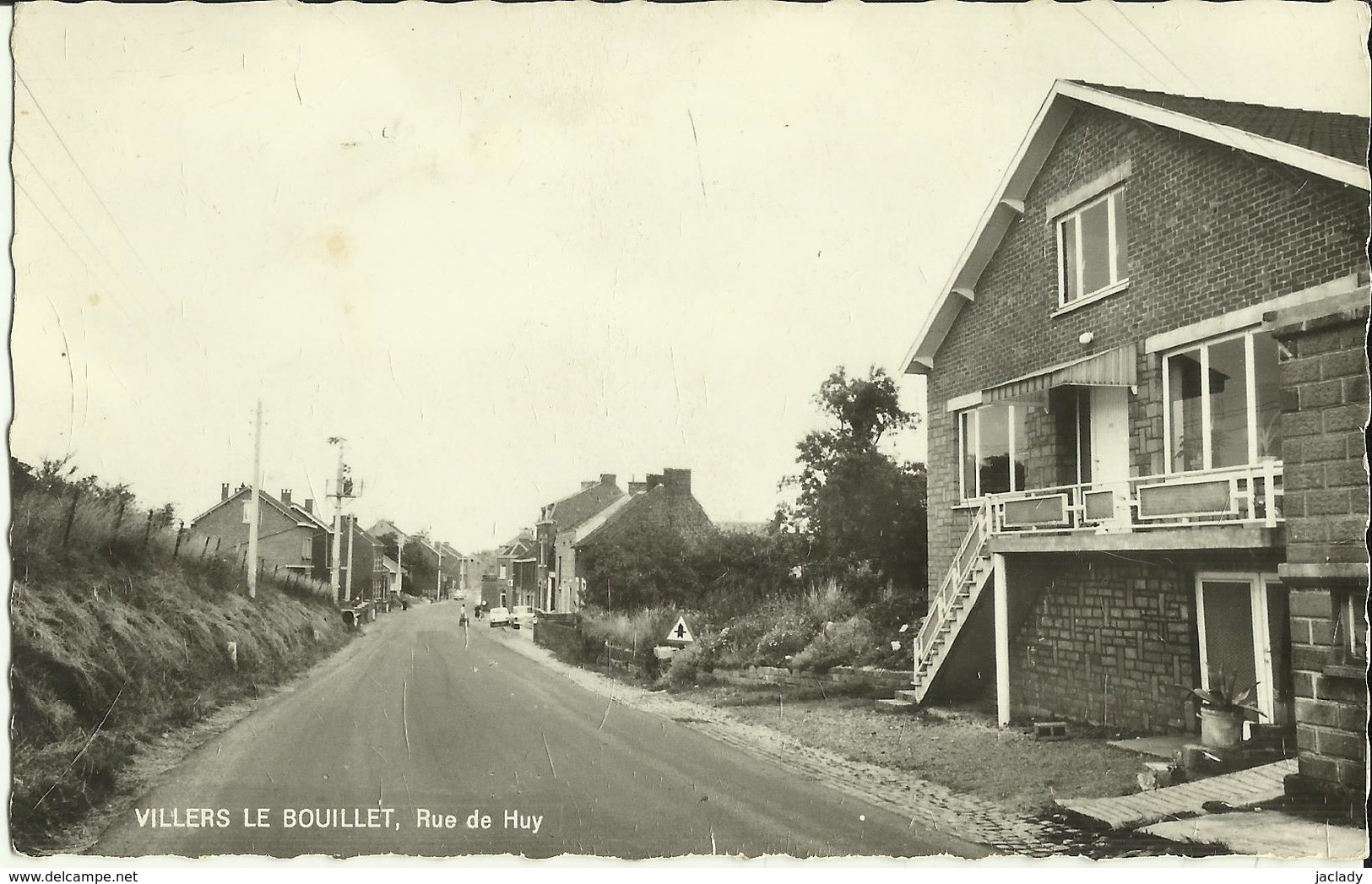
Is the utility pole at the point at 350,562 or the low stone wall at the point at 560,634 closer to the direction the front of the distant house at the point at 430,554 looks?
the low stone wall

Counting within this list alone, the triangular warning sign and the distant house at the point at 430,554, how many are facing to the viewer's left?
0

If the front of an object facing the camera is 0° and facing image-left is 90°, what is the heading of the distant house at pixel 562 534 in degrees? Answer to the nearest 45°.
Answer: approximately 45°

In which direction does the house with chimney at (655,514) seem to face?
to the viewer's left

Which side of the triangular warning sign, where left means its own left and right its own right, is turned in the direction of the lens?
front

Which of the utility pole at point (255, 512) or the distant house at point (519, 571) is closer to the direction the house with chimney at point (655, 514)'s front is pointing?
the utility pole

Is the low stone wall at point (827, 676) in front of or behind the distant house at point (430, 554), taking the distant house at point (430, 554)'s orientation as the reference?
in front

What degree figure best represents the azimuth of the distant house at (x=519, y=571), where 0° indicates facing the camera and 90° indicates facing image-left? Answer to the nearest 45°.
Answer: approximately 45°

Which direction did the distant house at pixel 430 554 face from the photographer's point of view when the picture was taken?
facing the viewer and to the right of the viewer

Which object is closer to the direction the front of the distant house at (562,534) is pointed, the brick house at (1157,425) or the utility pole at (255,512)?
the utility pole

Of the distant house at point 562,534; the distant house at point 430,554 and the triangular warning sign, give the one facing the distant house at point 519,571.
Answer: the distant house at point 430,554

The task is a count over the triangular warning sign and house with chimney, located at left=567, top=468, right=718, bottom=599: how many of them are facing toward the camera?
1

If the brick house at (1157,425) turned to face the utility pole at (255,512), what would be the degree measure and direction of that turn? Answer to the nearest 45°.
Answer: approximately 45° to its right

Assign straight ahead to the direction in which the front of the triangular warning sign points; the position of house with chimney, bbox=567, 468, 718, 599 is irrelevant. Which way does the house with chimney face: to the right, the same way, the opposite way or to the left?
to the right
